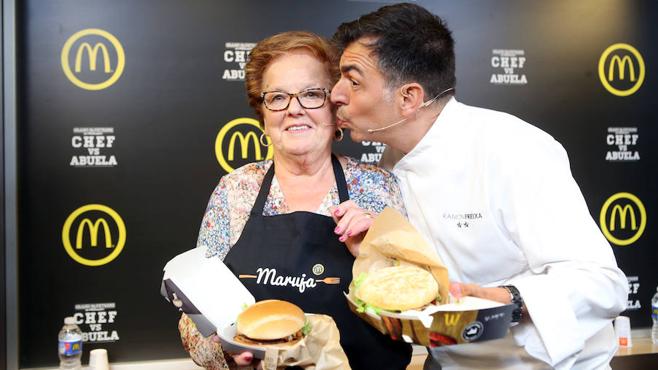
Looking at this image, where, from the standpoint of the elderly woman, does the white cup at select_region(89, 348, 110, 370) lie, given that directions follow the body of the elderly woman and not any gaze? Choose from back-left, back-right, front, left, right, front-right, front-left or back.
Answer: back-right

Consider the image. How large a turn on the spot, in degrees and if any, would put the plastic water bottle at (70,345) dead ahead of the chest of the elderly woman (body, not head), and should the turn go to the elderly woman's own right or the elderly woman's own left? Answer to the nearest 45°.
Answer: approximately 135° to the elderly woman's own right

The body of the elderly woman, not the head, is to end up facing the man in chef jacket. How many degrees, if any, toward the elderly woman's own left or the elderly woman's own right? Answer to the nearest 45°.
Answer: approximately 90° to the elderly woman's own left

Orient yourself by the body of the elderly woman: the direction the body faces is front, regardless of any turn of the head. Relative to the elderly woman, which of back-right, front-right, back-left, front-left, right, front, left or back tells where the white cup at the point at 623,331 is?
back-left

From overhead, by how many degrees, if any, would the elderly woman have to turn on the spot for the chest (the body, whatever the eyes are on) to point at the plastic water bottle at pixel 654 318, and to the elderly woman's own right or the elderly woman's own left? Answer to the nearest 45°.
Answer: approximately 135° to the elderly woman's own left

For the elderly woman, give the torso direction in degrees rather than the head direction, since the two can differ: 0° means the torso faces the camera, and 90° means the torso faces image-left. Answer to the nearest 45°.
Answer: approximately 0°
